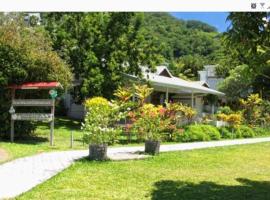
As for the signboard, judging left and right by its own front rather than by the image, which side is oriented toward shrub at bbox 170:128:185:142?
left

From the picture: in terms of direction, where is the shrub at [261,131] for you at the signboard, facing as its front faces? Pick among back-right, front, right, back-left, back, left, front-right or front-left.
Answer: back-left

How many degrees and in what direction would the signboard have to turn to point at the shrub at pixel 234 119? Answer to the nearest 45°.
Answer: approximately 135° to its left

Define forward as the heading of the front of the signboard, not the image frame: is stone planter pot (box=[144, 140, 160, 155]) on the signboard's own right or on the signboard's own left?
on the signboard's own left

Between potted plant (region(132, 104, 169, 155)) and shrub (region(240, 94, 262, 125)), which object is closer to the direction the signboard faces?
the potted plant

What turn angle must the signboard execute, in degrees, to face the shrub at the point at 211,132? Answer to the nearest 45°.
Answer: approximately 135° to its left

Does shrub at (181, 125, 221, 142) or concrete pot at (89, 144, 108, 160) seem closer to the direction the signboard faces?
the concrete pot

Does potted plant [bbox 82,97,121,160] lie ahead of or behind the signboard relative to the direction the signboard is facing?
ahead

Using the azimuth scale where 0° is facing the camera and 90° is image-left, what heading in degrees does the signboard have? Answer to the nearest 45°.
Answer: approximately 0°
